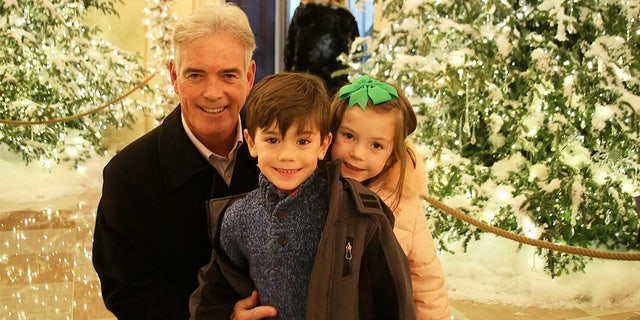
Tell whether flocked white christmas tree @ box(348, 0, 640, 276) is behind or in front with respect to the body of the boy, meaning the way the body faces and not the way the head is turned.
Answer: behind

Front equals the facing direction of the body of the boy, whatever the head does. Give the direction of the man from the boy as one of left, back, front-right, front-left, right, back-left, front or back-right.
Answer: back-right

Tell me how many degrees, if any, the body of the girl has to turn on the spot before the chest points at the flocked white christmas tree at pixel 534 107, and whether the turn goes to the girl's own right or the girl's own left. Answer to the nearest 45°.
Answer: approximately 180°

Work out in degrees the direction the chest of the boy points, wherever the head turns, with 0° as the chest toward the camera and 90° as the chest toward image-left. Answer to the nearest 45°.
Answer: approximately 0°

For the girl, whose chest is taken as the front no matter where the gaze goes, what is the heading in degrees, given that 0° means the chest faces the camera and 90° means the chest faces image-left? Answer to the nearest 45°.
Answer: approximately 45°

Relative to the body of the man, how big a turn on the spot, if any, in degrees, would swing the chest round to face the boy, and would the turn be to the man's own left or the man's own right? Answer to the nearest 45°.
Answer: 0° — they already face them

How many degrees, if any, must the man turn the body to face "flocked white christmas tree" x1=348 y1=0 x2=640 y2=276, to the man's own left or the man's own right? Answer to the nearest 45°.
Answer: approximately 90° to the man's own left
